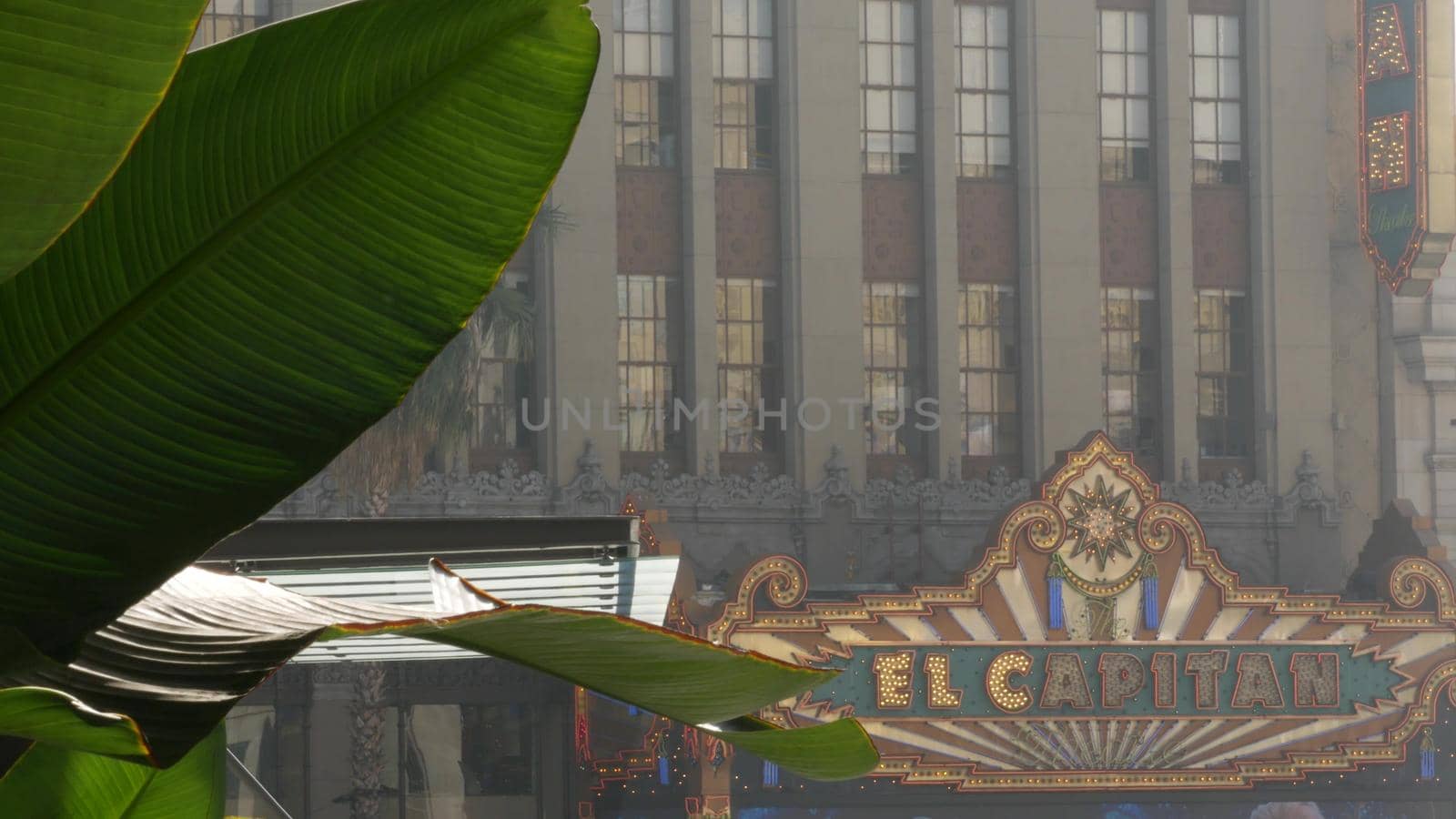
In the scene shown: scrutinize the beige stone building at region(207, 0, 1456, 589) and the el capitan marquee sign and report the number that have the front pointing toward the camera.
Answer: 2

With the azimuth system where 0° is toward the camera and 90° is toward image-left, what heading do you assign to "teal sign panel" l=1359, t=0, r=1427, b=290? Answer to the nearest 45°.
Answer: approximately 45°

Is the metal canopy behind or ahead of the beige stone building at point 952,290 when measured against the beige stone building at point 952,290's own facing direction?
ahead

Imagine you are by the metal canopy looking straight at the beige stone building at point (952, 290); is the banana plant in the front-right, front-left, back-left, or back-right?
back-right

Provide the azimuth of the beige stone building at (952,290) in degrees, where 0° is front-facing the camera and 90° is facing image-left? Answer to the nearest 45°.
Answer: approximately 0°

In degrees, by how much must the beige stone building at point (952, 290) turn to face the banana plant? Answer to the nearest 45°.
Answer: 0° — it already faces it

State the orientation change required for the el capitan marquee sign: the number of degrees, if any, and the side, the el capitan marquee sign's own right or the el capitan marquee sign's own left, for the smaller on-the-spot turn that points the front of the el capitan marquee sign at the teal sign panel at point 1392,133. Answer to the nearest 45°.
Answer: approximately 135° to the el capitan marquee sign's own left
